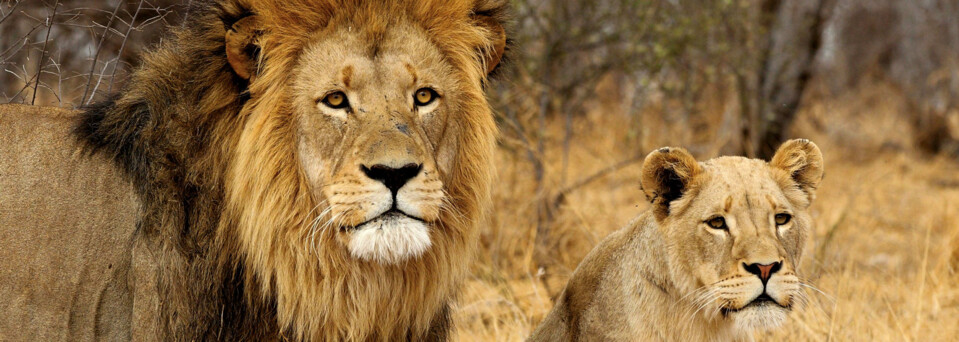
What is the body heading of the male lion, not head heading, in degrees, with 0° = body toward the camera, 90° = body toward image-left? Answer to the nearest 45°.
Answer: approximately 315°

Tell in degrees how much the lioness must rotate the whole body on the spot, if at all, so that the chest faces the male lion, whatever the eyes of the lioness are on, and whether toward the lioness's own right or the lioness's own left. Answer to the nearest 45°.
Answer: approximately 90° to the lioness's own right
